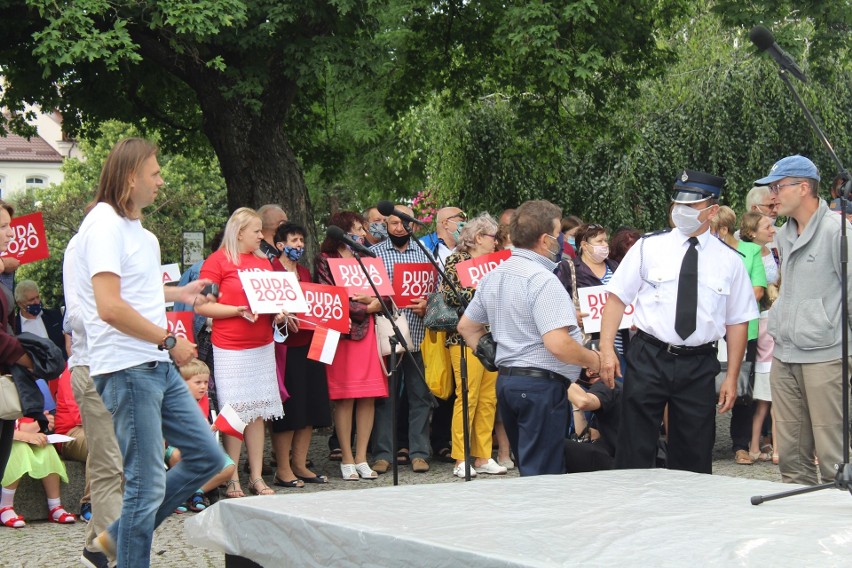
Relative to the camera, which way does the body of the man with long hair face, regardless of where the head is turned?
to the viewer's right

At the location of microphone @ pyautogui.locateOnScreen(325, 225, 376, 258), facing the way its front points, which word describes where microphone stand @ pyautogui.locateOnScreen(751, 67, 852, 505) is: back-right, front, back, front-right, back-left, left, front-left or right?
back-left

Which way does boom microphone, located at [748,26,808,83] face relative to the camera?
to the viewer's left

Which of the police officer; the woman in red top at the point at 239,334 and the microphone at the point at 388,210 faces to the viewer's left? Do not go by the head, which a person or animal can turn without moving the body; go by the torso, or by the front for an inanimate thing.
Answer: the microphone

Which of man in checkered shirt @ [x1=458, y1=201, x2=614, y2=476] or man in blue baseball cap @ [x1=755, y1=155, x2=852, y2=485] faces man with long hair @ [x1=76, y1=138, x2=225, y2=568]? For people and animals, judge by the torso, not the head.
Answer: the man in blue baseball cap

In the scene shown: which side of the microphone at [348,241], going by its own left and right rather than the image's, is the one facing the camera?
left

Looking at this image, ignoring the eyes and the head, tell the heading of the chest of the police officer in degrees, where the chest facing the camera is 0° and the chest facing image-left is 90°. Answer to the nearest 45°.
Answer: approximately 0°

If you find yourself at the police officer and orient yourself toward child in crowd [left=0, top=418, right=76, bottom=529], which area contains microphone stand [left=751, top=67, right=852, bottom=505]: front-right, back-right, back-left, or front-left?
back-left

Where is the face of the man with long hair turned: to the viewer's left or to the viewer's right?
to the viewer's right

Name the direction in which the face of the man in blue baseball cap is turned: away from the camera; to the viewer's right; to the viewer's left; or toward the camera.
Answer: to the viewer's left

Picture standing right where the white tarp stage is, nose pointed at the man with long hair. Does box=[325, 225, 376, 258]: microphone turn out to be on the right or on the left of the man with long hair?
right

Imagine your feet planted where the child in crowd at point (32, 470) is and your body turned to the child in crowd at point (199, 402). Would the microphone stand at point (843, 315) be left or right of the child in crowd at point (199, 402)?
right

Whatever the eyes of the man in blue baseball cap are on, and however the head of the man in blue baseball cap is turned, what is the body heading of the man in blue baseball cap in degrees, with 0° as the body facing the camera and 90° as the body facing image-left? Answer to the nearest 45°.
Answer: approximately 45°

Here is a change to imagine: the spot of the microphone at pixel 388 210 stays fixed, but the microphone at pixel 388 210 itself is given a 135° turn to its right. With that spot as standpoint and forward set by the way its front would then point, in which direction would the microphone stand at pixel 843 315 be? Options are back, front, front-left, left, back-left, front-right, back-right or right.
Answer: right

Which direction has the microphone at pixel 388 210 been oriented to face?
to the viewer's left

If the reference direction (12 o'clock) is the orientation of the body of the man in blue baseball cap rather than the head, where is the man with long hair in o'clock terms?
The man with long hair is roughly at 12 o'clock from the man in blue baseball cap.

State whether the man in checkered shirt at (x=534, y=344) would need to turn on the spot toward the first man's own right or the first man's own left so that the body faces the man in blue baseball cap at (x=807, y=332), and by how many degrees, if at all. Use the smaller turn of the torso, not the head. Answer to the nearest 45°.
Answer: approximately 45° to the first man's own right

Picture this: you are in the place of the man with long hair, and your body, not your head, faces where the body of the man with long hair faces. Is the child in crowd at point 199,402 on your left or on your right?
on your left
